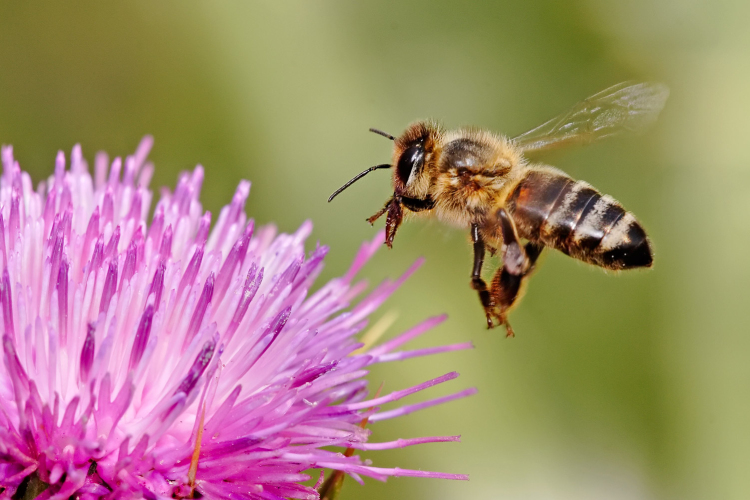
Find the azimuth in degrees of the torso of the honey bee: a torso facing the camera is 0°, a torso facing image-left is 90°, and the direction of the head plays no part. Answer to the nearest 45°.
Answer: approximately 90°

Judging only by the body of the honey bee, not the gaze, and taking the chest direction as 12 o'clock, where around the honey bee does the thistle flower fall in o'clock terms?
The thistle flower is roughly at 11 o'clock from the honey bee.
